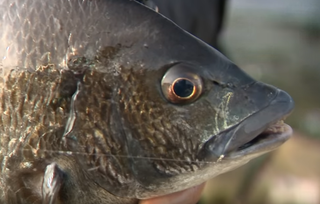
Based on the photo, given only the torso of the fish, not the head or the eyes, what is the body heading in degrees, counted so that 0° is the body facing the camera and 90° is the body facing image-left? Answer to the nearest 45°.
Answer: approximately 270°
